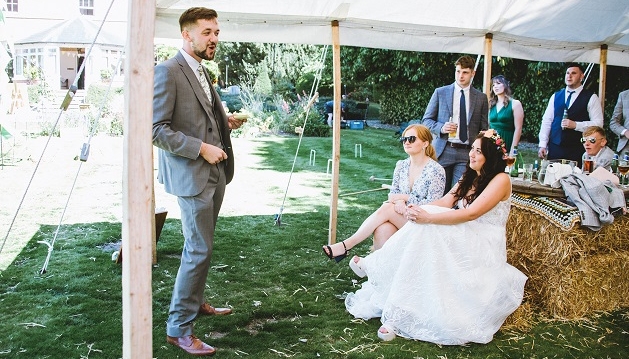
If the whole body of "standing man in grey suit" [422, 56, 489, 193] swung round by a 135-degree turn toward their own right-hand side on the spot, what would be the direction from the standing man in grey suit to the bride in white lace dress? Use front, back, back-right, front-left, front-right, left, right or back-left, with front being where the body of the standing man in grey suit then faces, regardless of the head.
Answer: back-left

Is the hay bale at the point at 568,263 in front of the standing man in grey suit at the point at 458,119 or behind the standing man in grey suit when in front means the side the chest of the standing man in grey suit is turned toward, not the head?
in front

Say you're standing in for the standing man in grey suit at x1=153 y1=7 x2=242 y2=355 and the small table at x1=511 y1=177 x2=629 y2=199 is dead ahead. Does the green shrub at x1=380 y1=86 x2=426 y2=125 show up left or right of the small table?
left

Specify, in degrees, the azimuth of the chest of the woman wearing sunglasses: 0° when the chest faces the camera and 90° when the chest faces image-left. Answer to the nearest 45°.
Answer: approximately 45°

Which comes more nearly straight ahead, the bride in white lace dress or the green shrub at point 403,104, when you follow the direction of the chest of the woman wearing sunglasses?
the bride in white lace dress

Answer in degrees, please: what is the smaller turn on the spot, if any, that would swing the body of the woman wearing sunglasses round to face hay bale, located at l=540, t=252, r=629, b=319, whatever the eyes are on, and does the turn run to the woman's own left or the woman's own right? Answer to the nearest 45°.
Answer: approximately 135° to the woman's own left

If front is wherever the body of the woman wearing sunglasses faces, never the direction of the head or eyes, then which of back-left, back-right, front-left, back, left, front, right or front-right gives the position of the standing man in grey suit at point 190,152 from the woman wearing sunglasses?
front

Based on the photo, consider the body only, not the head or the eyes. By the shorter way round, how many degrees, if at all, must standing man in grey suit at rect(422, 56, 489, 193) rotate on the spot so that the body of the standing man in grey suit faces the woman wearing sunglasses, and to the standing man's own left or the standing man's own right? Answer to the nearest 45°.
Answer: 0° — they already face them

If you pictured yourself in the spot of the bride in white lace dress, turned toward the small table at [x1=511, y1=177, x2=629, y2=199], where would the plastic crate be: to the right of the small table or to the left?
left

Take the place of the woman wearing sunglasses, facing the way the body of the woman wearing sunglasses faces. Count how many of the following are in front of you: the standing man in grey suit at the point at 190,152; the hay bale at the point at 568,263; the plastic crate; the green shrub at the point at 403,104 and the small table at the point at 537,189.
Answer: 1

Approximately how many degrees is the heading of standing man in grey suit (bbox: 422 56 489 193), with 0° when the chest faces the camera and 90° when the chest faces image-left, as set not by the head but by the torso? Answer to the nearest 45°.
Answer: approximately 0°

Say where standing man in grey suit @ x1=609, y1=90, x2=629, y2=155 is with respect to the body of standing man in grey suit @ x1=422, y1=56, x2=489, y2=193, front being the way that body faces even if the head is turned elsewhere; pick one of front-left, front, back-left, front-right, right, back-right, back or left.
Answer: back-left

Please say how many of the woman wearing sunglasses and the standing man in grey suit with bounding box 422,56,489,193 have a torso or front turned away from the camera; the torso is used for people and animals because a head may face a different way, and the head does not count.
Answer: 0

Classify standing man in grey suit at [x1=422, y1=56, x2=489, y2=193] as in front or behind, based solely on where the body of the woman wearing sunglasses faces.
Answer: behind

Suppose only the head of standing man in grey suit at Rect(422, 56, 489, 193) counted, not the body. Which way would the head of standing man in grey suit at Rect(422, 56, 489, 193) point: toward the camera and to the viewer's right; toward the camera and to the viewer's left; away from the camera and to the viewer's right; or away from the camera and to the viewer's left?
toward the camera and to the viewer's left

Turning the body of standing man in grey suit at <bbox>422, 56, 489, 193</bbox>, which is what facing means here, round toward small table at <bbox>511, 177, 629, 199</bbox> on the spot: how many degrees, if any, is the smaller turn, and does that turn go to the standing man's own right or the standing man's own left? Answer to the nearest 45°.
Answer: approximately 45° to the standing man's own left
